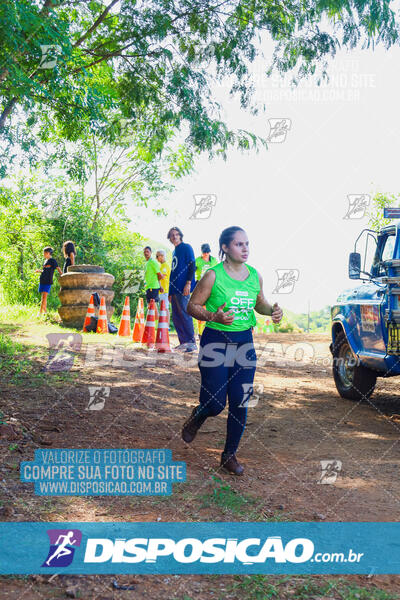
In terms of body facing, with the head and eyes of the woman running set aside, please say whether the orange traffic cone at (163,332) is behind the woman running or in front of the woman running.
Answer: behind

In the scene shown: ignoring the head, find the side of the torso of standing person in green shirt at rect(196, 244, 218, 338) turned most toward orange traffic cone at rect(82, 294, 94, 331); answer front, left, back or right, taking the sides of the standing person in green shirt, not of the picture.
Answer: right

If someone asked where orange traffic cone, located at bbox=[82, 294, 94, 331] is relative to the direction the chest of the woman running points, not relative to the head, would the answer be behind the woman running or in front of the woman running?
behind

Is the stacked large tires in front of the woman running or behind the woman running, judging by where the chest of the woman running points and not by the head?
behind

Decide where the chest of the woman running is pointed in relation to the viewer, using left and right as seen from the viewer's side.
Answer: facing the viewer and to the right of the viewer

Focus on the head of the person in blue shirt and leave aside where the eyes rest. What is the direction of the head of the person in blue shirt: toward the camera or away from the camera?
toward the camera

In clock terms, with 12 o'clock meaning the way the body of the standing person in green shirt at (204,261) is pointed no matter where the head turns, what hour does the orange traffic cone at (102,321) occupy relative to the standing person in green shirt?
The orange traffic cone is roughly at 3 o'clock from the standing person in green shirt.

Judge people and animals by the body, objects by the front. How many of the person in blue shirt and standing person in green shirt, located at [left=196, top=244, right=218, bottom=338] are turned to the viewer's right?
0

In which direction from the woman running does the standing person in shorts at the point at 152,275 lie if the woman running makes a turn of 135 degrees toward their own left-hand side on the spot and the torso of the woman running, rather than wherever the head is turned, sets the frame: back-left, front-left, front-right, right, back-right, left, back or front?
front

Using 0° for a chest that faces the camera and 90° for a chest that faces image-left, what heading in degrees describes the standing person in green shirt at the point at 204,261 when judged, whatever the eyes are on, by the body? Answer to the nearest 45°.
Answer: approximately 0°

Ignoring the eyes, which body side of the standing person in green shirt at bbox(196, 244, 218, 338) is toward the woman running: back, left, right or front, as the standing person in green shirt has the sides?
front
